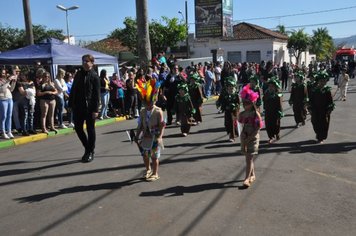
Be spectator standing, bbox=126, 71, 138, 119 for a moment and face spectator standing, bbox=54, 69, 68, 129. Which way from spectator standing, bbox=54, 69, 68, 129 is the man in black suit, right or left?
left

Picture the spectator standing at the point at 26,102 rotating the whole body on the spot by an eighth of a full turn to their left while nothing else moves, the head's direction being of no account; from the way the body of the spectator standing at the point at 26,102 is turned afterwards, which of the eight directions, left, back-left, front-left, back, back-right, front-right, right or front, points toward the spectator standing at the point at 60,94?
front-left

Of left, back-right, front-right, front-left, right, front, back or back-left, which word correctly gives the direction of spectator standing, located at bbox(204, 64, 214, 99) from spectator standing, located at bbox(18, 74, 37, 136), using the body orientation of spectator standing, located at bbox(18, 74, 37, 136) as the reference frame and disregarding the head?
left

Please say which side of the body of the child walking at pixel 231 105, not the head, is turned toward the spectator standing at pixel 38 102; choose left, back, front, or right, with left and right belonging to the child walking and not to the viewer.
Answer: right

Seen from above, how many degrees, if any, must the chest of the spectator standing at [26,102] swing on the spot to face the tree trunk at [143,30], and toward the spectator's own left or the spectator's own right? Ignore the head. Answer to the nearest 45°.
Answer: approximately 90° to the spectator's own left

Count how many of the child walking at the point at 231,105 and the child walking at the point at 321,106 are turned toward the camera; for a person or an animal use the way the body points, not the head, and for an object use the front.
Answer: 2

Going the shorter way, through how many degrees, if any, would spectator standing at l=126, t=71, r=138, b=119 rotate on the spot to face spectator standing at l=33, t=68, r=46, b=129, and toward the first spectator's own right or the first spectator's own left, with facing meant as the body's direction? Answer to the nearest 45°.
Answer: approximately 90° to the first spectator's own right

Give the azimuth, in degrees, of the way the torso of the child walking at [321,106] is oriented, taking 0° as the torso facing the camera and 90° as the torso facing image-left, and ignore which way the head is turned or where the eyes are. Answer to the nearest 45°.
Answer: approximately 0°
